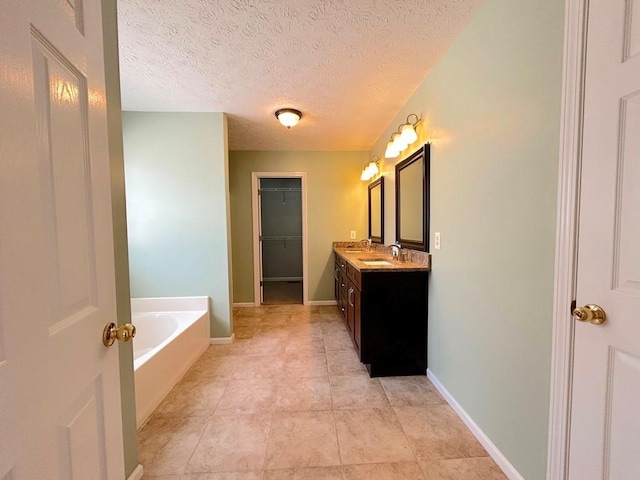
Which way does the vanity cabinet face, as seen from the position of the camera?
facing to the left of the viewer

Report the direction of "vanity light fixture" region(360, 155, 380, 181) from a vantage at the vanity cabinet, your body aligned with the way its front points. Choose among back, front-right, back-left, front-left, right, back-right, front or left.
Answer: right

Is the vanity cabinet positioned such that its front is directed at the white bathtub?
yes

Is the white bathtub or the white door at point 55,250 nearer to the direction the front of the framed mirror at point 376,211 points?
the white bathtub

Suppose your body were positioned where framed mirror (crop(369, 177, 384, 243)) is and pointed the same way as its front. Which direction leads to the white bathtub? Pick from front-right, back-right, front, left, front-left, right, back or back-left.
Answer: front-left

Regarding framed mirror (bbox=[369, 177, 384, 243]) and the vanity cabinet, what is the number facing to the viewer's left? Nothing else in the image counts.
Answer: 2

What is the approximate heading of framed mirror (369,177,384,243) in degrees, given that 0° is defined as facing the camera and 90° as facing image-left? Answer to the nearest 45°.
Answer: approximately 90°
